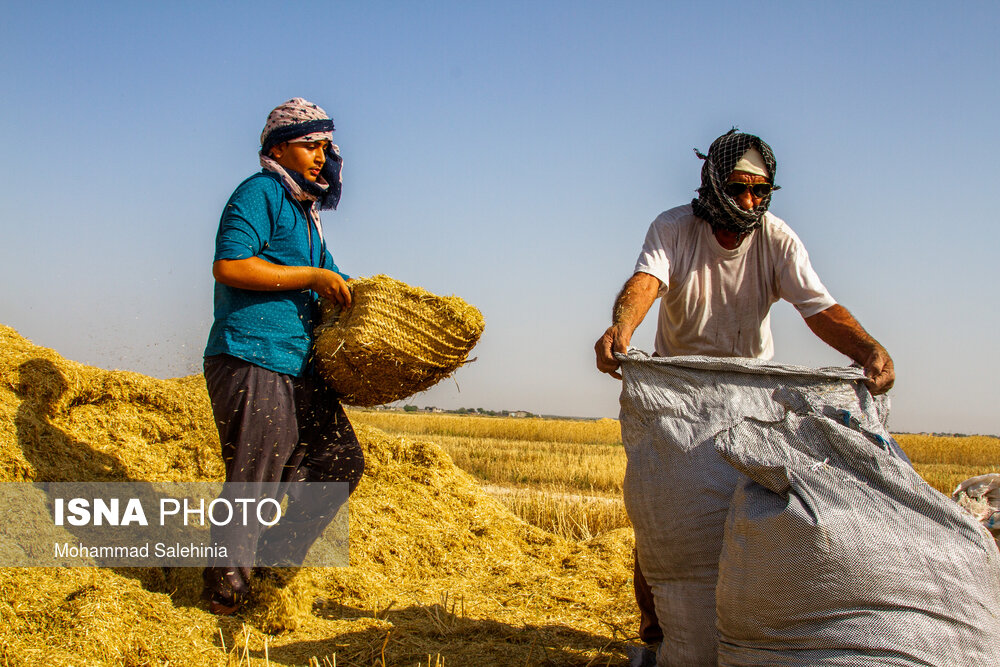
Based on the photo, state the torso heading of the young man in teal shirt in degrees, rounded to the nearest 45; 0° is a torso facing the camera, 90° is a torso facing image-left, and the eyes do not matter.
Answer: approximately 315°

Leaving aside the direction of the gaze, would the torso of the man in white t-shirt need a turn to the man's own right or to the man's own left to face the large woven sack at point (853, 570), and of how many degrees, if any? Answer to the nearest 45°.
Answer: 0° — they already face it

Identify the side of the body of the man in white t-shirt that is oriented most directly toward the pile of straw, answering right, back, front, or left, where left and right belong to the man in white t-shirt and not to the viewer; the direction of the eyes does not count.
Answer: right

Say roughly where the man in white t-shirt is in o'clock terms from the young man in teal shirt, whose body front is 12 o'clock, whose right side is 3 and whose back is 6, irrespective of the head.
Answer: The man in white t-shirt is roughly at 11 o'clock from the young man in teal shirt.

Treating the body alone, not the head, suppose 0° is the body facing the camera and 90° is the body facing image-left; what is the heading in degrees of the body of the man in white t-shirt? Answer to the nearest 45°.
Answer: approximately 0°

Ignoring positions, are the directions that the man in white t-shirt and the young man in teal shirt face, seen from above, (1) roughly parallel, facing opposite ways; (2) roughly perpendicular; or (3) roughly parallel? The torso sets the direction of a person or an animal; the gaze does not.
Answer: roughly perpendicular
